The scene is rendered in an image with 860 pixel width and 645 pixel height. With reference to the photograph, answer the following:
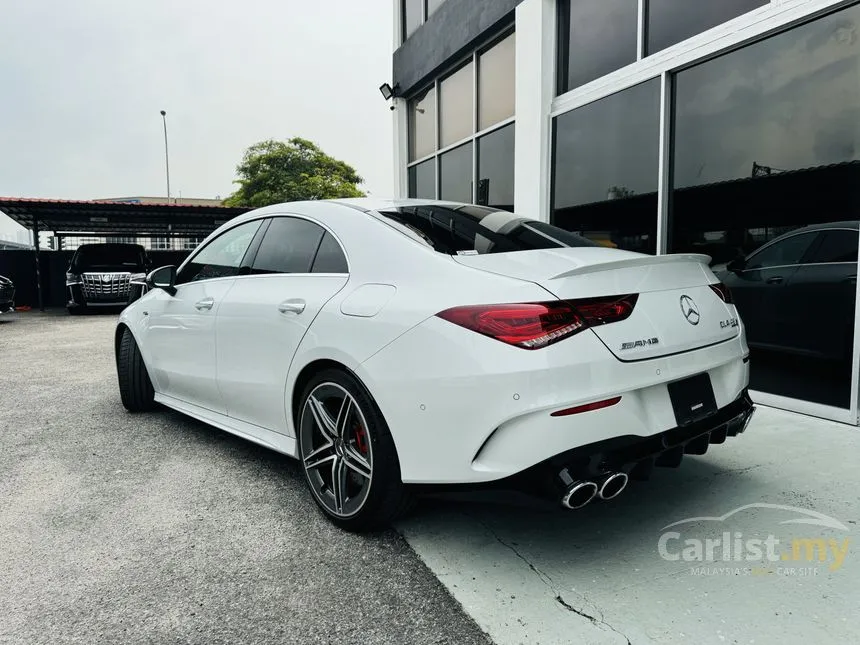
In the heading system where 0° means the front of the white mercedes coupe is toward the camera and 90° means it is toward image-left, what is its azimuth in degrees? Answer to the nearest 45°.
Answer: approximately 135°

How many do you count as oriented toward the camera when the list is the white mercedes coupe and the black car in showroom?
0

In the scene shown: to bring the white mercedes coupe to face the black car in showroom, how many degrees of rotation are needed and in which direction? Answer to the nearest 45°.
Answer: approximately 90° to its right

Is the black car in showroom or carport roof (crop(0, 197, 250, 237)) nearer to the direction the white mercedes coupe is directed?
the carport roof

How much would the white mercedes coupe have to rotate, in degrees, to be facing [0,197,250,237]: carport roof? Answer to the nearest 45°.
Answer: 0° — it already faces it

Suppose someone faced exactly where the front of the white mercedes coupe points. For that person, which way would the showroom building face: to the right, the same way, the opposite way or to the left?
to the left

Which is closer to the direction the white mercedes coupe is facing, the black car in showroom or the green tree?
the green tree

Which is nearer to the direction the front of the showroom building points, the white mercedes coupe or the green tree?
the white mercedes coupe

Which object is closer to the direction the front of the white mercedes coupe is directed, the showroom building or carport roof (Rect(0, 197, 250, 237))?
the carport roof

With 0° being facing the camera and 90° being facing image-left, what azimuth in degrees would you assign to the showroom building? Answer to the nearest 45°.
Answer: approximately 45°

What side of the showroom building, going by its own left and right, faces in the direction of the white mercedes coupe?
front

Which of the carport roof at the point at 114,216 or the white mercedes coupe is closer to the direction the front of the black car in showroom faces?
the carport roof

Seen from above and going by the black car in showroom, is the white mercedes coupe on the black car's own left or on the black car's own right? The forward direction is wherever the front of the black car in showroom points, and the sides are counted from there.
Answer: on the black car's own left

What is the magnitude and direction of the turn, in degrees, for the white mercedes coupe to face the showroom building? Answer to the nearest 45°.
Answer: approximately 90° to its right
